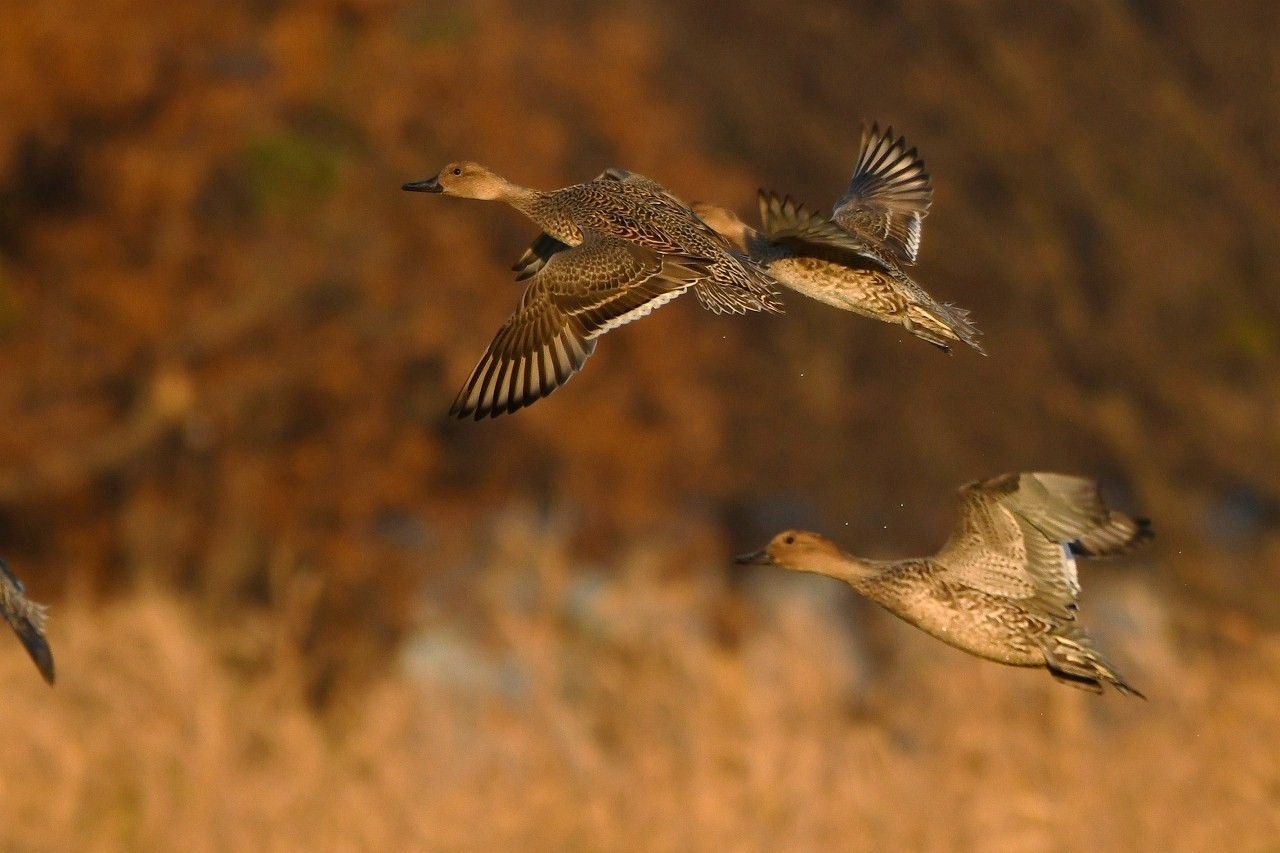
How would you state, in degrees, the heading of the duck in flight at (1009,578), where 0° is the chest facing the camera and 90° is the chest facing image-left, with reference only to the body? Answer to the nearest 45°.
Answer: approximately 90°

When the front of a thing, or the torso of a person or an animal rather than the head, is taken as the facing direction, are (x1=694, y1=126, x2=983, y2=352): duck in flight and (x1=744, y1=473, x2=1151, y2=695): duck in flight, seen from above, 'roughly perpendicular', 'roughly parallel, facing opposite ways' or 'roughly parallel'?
roughly parallel

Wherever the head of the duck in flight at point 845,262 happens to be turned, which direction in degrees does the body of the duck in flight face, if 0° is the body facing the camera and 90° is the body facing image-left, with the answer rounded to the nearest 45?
approximately 90°

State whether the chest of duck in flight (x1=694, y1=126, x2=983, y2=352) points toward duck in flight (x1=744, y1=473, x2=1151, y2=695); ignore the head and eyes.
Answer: no

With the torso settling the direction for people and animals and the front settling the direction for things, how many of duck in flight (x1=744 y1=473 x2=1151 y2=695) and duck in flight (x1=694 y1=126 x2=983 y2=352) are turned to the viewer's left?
2

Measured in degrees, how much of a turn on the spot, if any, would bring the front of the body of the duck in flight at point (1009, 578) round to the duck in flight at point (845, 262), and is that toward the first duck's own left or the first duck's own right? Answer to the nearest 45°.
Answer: approximately 45° to the first duck's own right
